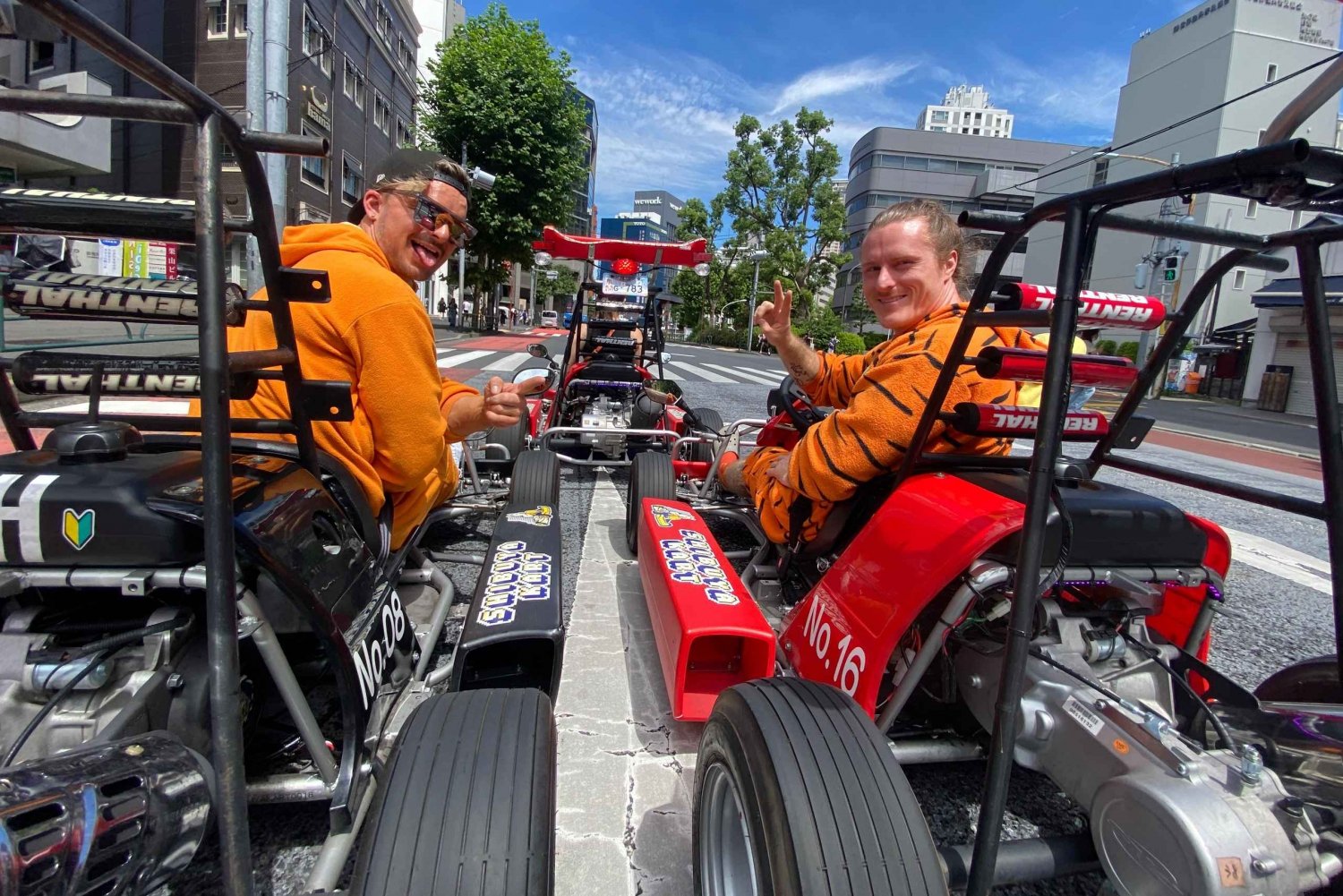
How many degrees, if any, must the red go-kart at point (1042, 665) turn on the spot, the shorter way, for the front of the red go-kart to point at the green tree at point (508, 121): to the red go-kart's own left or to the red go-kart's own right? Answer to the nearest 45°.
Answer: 0° — it already faces it

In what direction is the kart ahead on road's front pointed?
away from the camera

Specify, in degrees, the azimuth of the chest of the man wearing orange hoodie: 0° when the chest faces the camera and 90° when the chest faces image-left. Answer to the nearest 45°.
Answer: approximately 225°

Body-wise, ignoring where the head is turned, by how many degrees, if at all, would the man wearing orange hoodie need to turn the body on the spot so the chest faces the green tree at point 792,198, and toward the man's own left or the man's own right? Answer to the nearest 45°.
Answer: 0° — they already face it

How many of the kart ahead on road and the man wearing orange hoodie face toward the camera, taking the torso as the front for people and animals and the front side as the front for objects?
0

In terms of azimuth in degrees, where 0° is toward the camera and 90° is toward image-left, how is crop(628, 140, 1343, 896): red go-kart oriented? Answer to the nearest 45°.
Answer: approximately 135°

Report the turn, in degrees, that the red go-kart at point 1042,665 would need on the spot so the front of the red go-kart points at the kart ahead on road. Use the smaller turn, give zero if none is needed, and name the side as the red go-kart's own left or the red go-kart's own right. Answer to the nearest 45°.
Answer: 0° — it already faces it

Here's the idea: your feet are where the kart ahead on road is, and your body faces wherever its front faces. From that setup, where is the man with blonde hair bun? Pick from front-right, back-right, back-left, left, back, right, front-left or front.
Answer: back

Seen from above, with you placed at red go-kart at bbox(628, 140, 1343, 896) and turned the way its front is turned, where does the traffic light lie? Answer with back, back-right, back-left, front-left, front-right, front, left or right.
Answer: front-right

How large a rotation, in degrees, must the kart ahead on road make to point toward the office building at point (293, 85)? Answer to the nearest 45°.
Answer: approximately 45° to its left

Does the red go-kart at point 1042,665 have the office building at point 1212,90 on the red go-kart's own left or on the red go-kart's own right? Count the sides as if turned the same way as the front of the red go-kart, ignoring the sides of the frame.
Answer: on the red go-kart's own right

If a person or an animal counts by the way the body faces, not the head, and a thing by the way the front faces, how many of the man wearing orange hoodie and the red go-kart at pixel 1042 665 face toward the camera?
0

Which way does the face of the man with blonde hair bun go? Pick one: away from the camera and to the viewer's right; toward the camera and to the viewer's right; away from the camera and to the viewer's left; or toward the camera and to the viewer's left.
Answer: toward the camera and to the viewer's left

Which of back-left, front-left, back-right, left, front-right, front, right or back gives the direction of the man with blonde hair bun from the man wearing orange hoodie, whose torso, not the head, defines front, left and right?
front-right
